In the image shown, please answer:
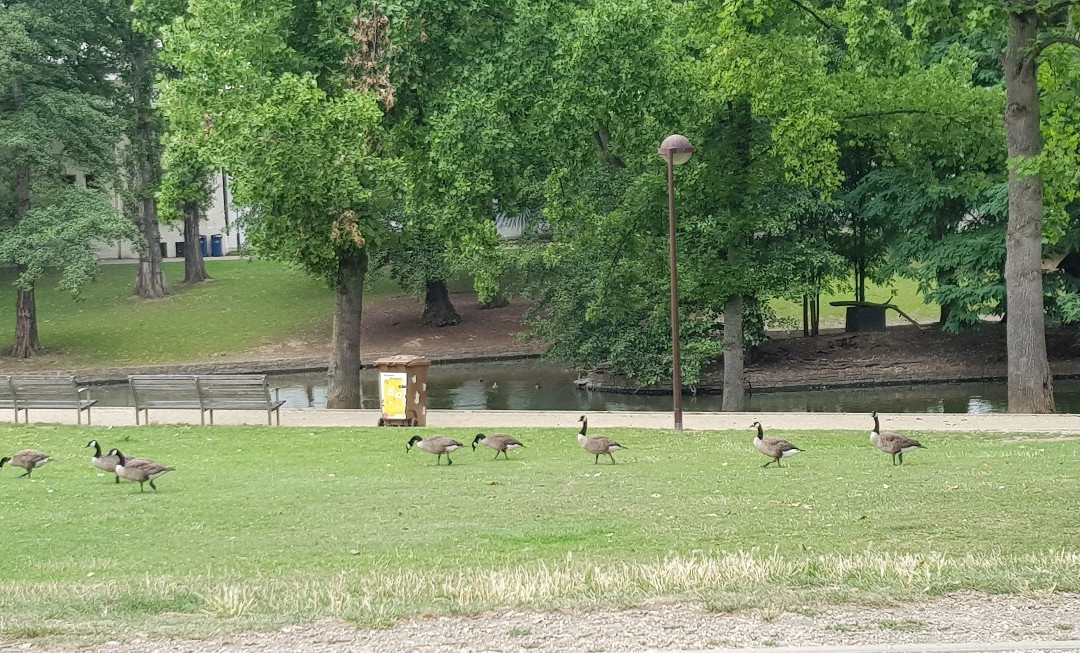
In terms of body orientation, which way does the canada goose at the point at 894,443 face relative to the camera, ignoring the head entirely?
to the viewer's left

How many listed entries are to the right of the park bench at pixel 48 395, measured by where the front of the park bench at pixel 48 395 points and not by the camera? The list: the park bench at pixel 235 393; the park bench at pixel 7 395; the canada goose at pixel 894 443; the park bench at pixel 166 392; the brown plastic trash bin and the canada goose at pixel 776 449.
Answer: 5

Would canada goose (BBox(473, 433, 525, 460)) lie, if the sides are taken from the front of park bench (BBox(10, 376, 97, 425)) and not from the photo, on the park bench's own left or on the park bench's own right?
on the park bench's own right

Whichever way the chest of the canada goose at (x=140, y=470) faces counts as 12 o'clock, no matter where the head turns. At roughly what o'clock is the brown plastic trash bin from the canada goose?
The brown plastic trash bin is roughly at 4 o'clock from the canada goose.

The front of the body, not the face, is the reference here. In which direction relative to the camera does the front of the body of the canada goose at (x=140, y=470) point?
to the viewer's left

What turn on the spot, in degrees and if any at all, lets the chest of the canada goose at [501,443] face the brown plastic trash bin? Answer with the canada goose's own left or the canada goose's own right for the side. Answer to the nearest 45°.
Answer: approximately 90° to the canada goose's own right

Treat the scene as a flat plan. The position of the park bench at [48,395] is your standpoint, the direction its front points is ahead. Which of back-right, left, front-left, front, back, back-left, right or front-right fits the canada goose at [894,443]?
right

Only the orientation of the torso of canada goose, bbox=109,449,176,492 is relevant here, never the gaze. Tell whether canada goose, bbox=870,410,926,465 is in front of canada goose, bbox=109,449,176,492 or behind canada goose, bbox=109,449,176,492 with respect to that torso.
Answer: behind

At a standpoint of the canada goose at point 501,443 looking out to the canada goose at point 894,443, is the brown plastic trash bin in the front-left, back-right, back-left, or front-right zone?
back-left

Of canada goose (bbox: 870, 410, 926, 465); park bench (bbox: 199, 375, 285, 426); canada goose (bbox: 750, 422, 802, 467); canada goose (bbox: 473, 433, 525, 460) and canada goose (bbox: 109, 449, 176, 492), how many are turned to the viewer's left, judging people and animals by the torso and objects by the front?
4

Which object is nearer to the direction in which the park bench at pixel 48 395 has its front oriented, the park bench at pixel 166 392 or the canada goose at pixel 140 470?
the park bench

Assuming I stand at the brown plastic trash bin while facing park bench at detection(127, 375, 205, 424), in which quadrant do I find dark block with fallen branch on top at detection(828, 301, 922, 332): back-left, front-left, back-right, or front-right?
back-right

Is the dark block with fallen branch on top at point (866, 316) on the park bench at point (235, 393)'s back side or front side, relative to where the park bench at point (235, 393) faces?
on the front side

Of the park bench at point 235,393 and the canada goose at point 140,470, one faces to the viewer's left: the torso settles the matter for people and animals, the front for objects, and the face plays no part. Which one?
the canada goose

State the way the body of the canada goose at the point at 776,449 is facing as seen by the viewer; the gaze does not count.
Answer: to the viewer's left

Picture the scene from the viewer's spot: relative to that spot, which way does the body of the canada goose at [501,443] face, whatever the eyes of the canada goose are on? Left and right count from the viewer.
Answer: facing to the left of the viewer

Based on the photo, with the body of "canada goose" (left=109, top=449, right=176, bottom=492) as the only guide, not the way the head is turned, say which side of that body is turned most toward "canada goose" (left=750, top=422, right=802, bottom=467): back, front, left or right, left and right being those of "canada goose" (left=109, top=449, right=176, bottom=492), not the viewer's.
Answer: back

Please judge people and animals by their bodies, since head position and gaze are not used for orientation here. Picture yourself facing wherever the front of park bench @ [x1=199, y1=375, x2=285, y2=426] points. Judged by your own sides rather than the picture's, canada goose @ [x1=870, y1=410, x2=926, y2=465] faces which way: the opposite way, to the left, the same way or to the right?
to the left

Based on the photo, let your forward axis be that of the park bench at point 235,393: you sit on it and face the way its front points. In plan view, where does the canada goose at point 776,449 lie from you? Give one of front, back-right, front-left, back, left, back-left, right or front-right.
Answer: right

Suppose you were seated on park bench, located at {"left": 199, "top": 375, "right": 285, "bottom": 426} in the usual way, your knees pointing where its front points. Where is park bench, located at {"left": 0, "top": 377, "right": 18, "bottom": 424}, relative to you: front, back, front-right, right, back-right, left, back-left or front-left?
left

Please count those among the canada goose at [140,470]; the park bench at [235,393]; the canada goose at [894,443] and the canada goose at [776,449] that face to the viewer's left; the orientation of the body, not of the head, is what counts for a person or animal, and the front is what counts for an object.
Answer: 3
